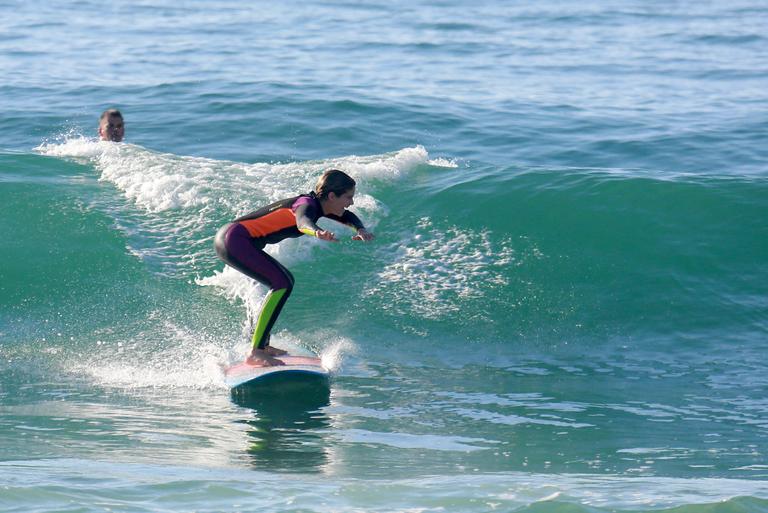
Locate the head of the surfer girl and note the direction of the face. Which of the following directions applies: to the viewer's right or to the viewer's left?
to the viewer's right

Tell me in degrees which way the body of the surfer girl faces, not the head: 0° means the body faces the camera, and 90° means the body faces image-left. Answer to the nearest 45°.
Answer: approximately 270°
